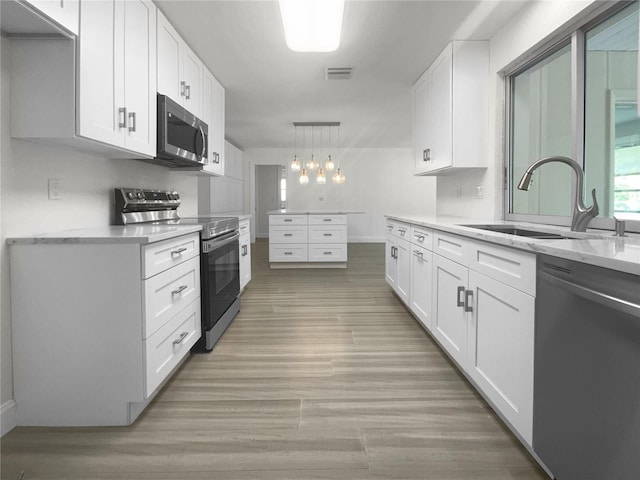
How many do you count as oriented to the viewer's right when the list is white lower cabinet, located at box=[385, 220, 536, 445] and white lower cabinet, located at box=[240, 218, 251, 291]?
1

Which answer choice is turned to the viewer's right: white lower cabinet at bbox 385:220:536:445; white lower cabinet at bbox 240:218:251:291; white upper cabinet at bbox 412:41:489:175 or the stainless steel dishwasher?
white lower cabinet at bbox 240:218:251:291

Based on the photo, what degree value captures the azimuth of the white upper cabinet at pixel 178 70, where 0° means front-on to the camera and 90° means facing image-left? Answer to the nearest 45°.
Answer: approximately 315°

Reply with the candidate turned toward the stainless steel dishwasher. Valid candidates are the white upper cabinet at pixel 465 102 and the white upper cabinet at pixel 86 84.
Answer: the white upper cabinet at pixel 86 84

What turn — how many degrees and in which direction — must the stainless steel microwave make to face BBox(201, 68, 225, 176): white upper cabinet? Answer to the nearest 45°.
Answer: approximately 135° to its left

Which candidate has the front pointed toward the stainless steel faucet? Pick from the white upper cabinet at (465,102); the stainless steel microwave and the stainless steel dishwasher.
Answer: the stainless steel microwave

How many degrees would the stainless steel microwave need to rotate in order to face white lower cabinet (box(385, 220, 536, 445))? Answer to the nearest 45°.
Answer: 0° — it already faces it

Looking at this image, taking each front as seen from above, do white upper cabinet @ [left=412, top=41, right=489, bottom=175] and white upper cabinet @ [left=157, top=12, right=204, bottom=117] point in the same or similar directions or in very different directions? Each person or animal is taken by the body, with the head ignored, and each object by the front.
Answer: very different directions

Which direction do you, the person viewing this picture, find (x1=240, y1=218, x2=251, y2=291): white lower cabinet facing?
facing to the right of the viewer

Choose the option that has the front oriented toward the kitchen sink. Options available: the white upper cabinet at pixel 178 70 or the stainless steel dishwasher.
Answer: the white upper cabinet

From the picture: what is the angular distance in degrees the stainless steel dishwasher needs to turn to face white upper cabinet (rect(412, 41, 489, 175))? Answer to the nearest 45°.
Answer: approximately 135° to its right
